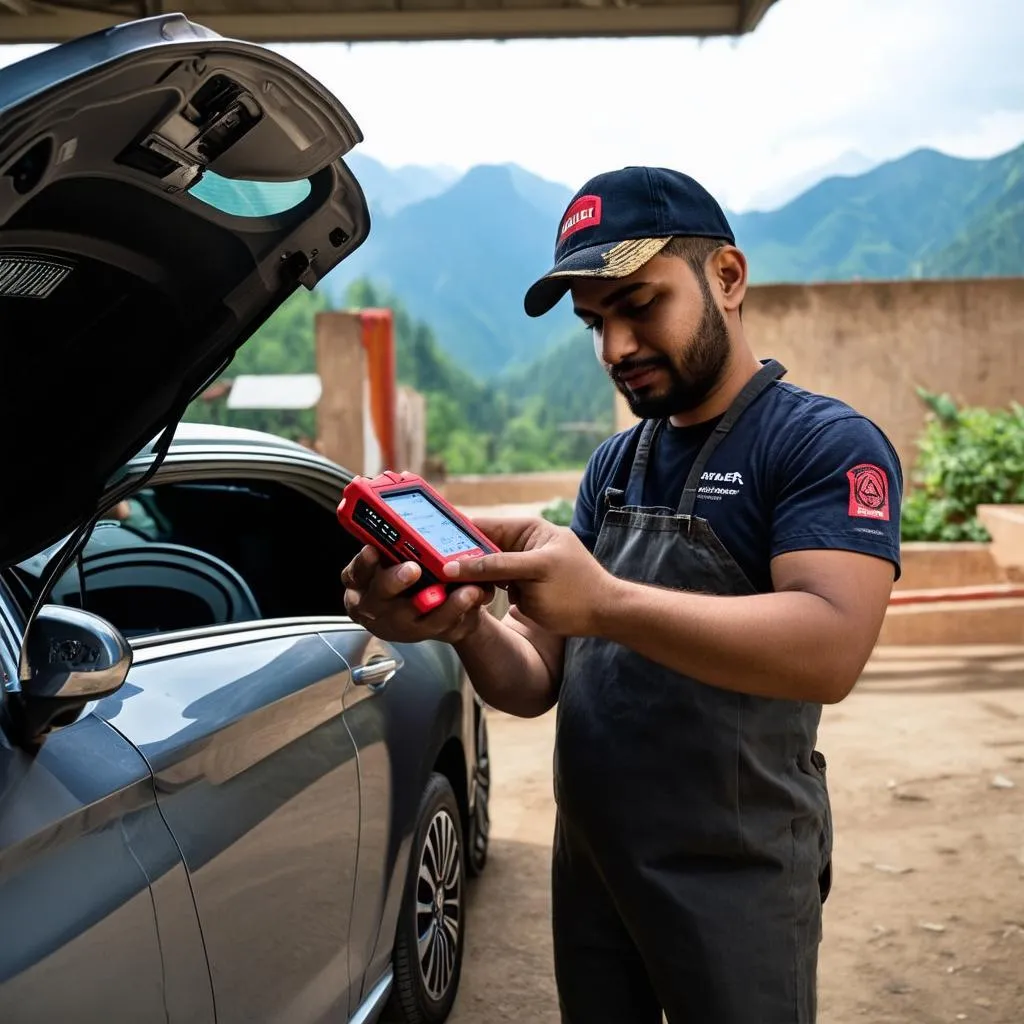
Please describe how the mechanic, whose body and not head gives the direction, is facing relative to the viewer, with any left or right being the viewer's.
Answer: facing the viewer and to the left of the viewer

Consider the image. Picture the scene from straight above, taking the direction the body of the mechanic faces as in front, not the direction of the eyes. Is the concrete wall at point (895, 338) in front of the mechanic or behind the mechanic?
behind

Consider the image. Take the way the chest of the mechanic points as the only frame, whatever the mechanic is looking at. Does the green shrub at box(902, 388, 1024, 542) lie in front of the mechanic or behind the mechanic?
behind

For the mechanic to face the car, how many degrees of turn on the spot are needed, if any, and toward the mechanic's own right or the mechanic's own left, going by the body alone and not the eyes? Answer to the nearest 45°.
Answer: approximately 45° to the mechanic's own right

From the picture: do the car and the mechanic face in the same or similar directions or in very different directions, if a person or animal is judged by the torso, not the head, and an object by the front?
same or similar directions

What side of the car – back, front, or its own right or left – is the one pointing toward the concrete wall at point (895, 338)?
back

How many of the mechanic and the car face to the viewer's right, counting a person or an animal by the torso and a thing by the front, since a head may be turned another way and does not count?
0

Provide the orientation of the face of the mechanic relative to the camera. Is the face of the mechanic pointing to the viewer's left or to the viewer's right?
to the viewer's left
